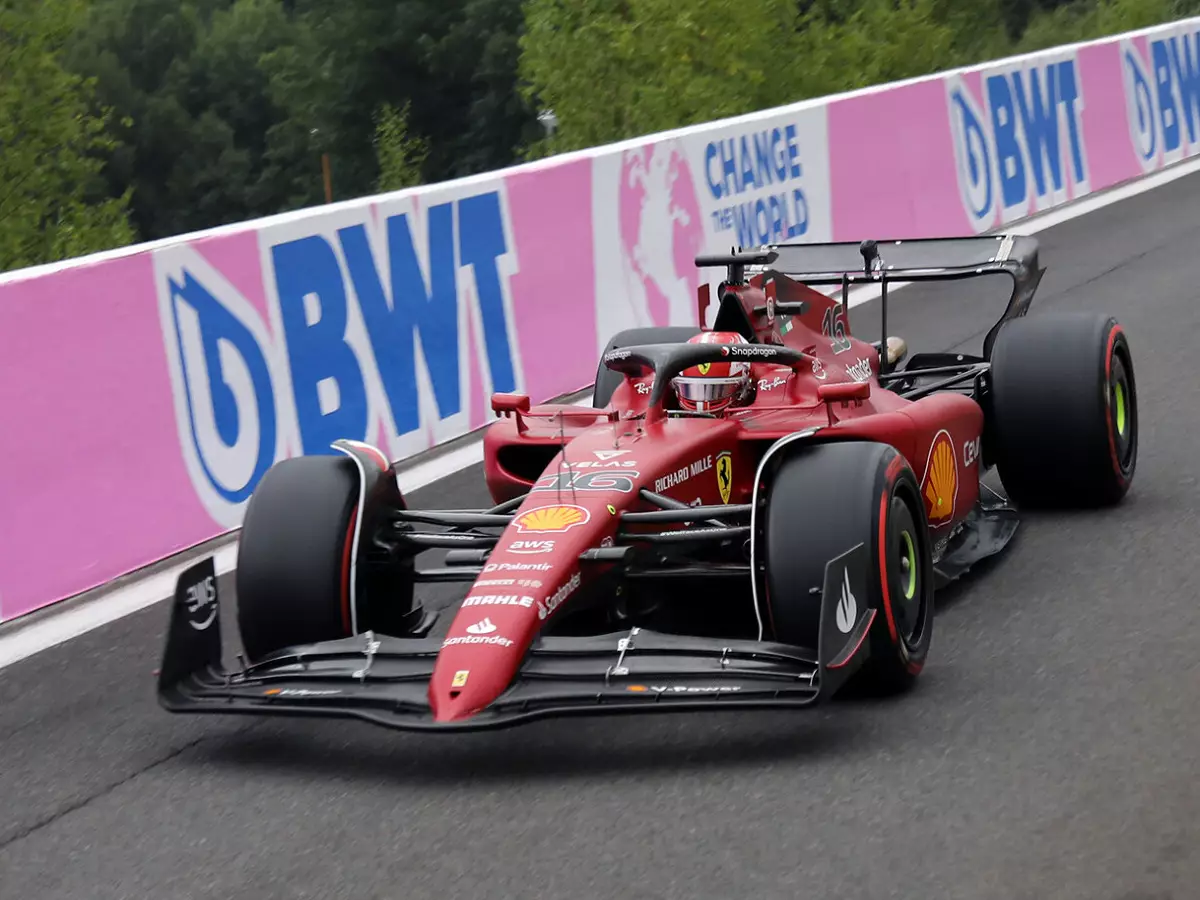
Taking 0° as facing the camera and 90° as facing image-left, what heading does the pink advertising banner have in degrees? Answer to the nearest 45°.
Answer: approximately 315°

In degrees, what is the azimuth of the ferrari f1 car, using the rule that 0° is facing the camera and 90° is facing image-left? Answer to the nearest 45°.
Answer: approximately 45°

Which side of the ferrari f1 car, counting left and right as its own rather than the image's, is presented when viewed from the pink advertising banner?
right

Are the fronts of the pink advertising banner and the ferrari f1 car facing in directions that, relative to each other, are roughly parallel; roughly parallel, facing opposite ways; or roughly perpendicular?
roughly perpendicular
